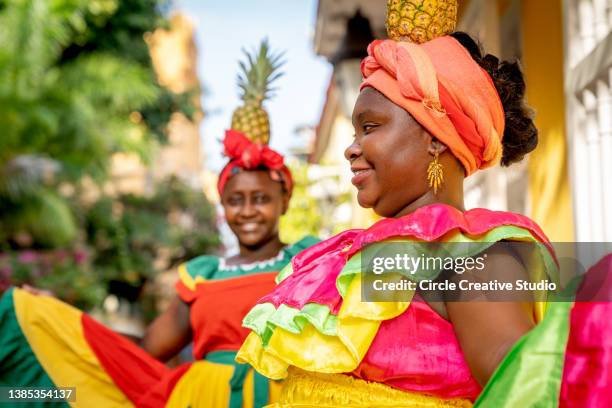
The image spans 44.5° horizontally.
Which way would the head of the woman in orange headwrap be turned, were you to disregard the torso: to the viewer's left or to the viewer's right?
to the viewer's left

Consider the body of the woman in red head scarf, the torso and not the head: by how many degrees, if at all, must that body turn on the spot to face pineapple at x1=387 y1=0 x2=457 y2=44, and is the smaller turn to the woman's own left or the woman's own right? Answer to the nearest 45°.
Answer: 0° — they already face it

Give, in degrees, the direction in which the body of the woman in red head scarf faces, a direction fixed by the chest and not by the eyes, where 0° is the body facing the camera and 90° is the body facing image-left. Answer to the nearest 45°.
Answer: approximately 0°
